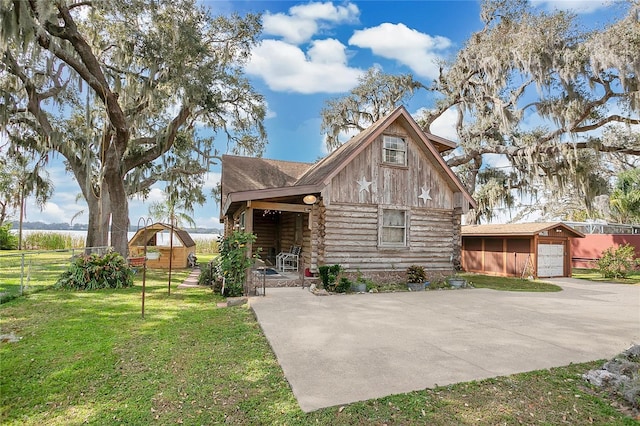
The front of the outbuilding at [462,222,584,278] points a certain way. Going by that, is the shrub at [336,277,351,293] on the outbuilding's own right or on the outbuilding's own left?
on the outbuilding's own right

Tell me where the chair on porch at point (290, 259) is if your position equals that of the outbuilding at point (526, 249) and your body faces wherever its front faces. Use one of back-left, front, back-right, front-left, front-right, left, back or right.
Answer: right

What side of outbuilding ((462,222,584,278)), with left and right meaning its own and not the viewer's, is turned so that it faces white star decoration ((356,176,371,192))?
right

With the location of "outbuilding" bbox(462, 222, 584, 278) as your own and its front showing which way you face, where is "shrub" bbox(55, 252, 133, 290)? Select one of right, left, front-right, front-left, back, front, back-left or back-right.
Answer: right

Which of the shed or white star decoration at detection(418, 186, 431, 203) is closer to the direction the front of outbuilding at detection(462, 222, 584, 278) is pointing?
the white star decoration

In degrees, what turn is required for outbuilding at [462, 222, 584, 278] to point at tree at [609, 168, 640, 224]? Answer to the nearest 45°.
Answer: approximately 90° to its left

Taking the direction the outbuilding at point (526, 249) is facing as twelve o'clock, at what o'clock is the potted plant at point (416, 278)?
The potted plant is roughly at 2 o'clock from the outbuilding.

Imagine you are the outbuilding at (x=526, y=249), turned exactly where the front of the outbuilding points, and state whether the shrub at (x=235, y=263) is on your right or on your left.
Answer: on your right

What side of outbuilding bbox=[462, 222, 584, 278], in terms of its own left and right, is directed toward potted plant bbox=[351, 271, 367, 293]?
right

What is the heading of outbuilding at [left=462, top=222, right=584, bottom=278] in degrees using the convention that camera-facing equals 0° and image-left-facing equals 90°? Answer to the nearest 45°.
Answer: approximately 315°

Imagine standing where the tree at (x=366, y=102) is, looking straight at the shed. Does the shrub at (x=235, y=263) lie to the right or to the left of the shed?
left

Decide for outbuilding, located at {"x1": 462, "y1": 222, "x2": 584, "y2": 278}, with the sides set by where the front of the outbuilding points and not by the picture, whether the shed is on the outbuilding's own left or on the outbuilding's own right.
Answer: on the outbuilding's own right
